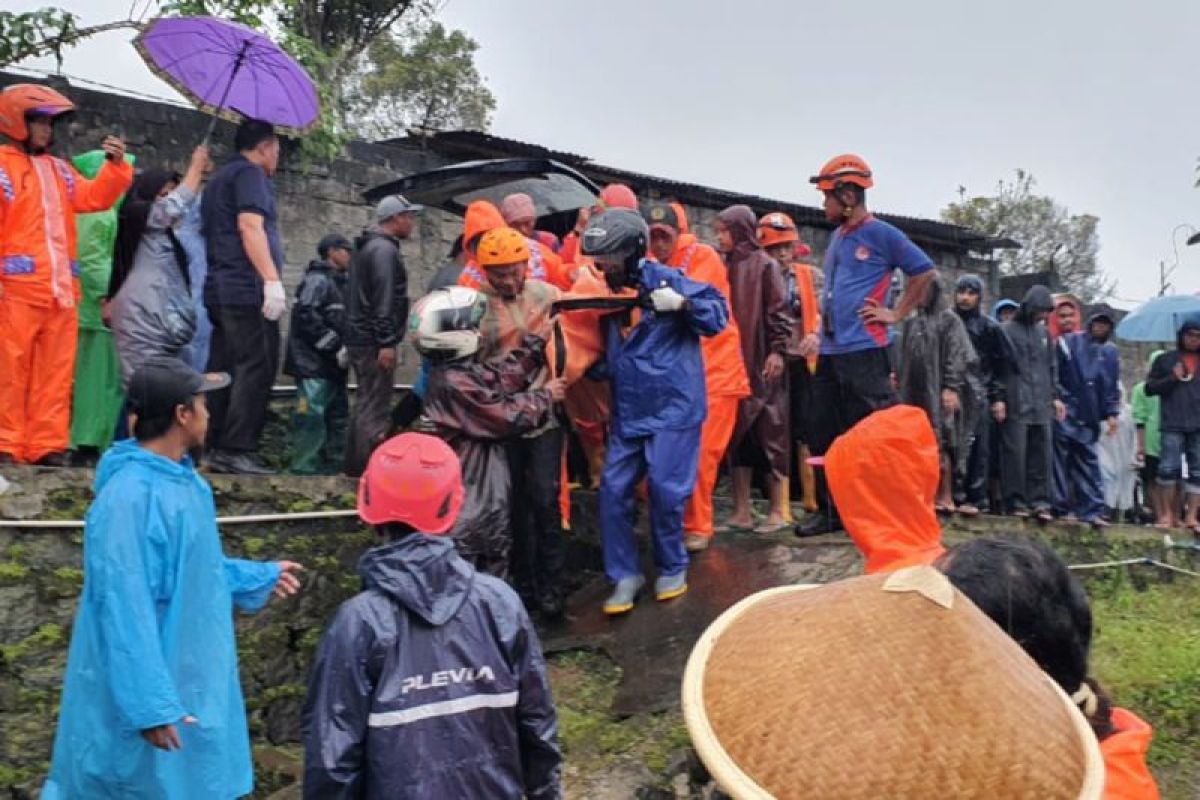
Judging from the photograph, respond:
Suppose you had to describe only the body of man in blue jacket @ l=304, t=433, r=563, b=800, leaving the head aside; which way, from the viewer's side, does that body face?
away from the camera

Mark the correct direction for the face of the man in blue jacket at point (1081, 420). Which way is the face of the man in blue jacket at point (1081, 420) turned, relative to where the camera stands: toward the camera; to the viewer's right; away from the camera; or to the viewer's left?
toward the camera

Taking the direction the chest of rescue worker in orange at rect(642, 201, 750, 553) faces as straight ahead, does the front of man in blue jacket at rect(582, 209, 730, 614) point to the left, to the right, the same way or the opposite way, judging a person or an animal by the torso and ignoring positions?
the same way

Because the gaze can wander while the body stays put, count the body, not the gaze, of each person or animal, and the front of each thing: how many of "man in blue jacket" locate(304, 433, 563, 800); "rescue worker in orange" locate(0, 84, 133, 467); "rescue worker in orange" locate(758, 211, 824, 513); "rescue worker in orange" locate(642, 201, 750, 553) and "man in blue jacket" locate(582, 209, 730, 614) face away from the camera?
1

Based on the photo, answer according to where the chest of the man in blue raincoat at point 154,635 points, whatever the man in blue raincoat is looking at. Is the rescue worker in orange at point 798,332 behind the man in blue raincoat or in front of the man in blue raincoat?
in front

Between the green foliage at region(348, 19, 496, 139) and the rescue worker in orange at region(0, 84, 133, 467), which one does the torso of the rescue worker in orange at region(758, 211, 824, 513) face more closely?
the rescue worker in orange

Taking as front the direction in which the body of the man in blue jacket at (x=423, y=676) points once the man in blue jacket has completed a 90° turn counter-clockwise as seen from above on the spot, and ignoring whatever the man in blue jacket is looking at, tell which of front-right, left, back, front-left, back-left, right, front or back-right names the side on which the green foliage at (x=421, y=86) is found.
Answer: right

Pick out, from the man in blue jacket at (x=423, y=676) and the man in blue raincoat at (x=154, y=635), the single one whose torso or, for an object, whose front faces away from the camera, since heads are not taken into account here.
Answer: the man in blue jacket at (x=423, y=676)

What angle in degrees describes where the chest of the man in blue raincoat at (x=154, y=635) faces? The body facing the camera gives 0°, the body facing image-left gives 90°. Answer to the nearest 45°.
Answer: approximately 270°

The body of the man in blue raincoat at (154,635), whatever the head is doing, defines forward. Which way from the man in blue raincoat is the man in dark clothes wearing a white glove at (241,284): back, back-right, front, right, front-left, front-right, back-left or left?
left

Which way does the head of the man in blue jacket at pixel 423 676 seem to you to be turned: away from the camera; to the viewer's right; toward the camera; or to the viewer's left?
away from the camera

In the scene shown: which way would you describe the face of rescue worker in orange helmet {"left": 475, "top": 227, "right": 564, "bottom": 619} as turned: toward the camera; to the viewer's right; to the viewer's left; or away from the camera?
toward the camera

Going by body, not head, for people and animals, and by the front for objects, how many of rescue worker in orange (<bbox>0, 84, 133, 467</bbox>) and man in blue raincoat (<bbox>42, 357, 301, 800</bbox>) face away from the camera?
0

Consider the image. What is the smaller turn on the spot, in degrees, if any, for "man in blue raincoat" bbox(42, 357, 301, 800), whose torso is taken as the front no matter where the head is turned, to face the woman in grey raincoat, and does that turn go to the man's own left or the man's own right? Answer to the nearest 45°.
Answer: approximately 90° to the man's own left
